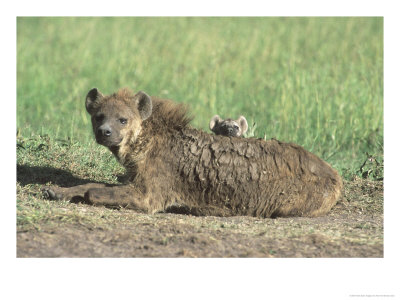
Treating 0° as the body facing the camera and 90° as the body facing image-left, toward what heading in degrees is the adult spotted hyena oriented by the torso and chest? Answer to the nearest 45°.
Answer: approximately 90°
